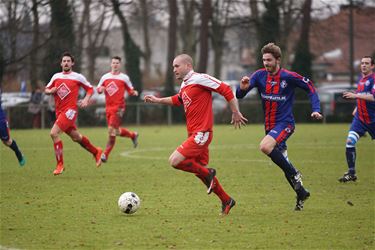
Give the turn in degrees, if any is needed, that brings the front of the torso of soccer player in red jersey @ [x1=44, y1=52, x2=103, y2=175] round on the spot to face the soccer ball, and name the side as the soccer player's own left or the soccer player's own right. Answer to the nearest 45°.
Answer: approximately 45° to the soccer player's own left

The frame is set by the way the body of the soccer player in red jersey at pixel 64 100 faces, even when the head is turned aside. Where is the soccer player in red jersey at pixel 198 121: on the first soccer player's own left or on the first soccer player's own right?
on the first soccer player's own left

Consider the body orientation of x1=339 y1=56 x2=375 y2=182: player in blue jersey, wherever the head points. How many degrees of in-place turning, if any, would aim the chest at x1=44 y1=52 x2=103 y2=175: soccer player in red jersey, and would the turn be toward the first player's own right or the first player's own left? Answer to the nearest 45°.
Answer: approximately 45° to the first player's own right

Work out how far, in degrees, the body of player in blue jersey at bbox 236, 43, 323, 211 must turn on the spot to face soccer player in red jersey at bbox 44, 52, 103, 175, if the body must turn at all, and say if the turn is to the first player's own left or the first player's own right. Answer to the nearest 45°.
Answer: approximately 90° to the first player's own right

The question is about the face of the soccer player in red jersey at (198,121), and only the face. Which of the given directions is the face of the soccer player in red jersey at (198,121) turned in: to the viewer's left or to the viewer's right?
to the viewer's left

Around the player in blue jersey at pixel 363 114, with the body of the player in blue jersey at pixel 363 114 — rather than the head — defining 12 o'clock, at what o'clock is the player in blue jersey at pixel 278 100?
the player in blue jersey at pixel 278 100 is roughly at 11 o'clock from the player in blue jersey at pixel 363 114.
